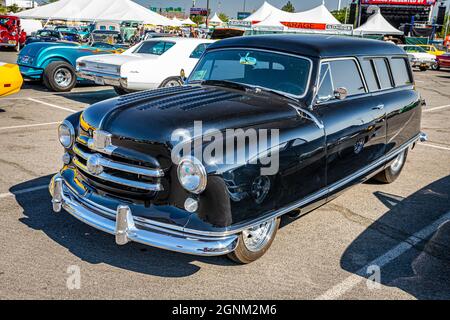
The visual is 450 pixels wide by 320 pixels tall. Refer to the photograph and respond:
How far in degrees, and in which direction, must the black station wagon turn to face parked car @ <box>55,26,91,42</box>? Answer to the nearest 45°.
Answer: approximately 135° to its right

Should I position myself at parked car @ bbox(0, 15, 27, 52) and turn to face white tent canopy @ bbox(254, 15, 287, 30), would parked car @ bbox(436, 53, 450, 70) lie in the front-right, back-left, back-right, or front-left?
front-right
